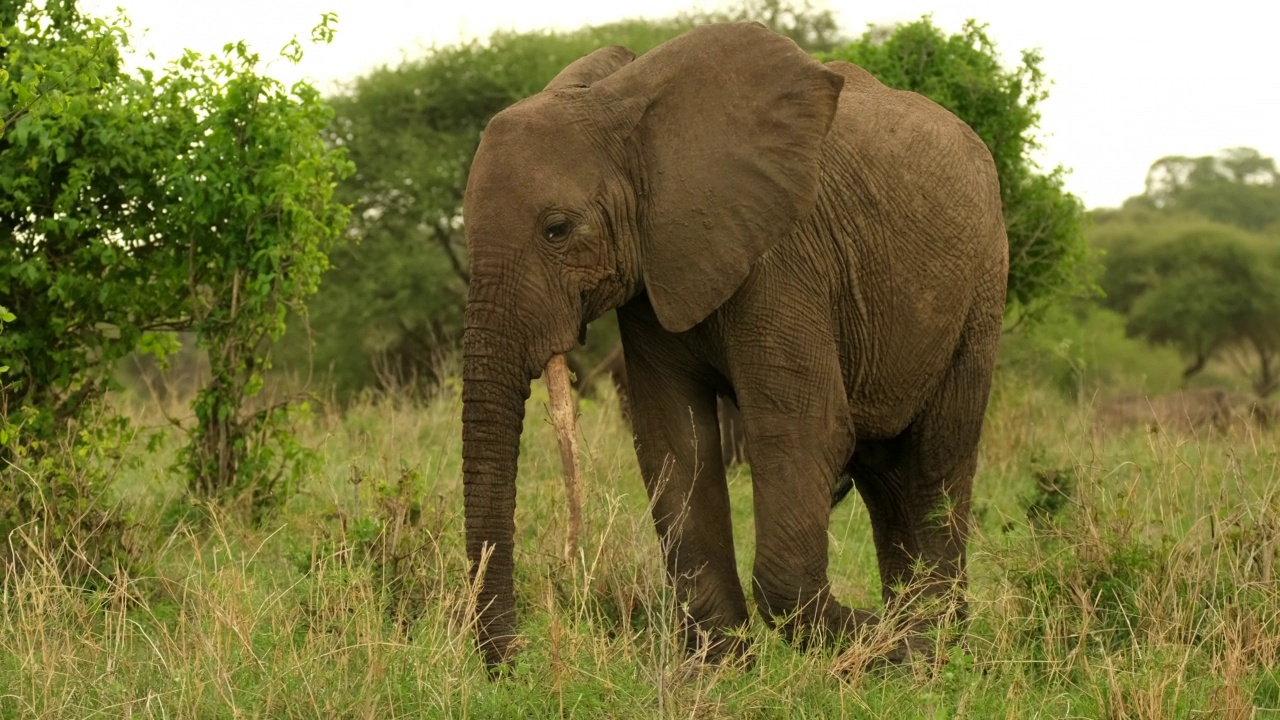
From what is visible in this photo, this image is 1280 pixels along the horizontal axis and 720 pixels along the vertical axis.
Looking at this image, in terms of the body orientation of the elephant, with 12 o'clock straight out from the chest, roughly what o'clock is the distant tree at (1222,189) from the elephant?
The distant tree is roughly at 5 o'clock from the elephant.

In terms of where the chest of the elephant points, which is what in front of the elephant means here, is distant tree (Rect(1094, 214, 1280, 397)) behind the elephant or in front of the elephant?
behind

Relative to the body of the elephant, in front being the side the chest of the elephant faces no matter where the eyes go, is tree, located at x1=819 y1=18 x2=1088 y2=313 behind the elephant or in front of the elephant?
behind

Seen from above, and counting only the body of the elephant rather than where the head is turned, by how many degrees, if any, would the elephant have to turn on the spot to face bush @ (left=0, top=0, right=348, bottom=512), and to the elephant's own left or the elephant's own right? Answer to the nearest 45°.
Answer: approximately 90° to the elephant's own right

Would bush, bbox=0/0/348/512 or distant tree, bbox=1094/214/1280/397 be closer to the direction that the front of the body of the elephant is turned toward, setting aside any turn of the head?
the bush

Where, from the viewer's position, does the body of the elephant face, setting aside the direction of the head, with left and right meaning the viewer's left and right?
facing the viewer and to the left of the viewer

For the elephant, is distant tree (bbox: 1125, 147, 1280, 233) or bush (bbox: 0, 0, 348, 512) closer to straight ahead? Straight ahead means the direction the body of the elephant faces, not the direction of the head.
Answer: the bush
